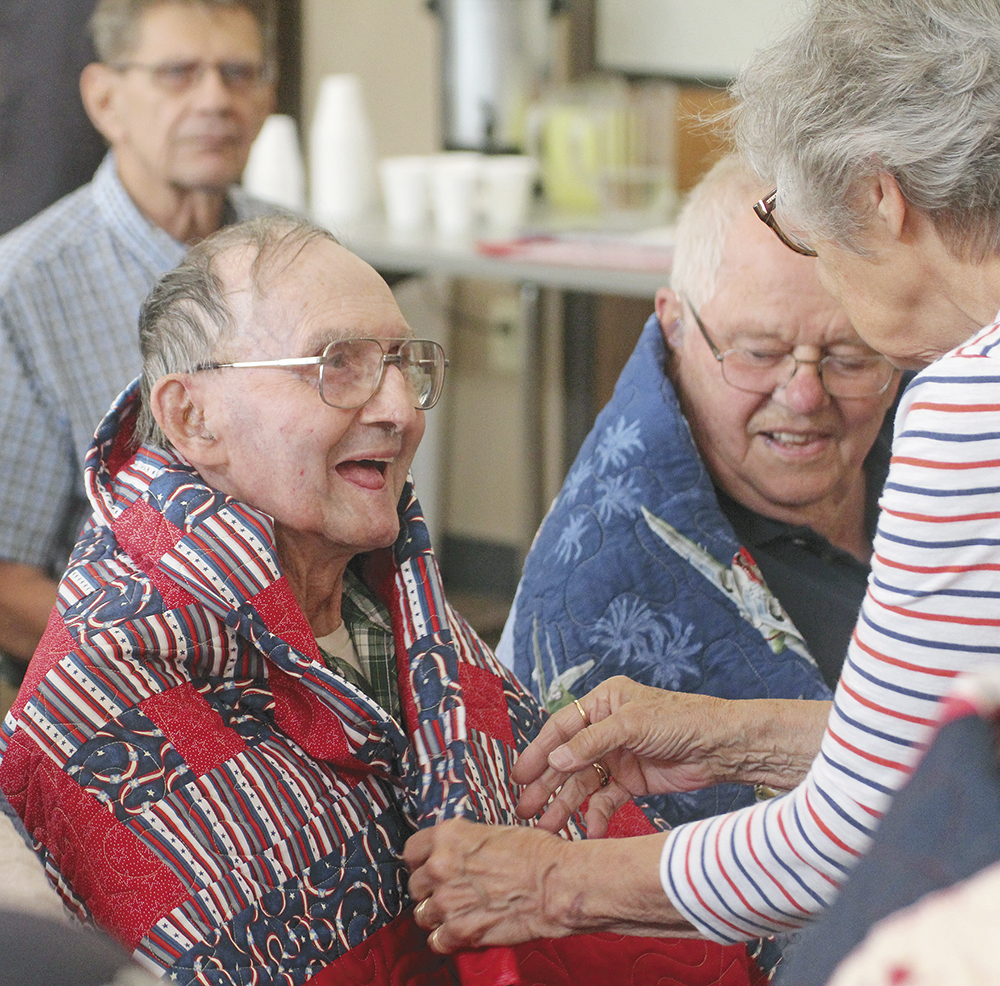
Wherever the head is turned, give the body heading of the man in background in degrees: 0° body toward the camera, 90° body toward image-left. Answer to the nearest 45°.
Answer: approximately 315°

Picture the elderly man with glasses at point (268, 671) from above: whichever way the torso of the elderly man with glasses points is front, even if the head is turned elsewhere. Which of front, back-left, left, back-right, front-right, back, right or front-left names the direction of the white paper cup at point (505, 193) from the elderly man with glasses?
back-left

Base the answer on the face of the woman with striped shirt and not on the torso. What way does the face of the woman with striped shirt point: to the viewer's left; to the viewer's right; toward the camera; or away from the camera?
to the viewer's left

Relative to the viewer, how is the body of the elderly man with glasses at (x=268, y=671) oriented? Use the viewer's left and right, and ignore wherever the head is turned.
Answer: facing the viewer and to the right of the viewer

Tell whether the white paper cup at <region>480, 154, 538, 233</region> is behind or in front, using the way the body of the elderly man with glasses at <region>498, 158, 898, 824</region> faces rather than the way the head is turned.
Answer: behind

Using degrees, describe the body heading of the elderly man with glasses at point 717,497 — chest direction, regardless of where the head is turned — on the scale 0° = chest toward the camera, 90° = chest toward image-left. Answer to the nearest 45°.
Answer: approximately 315°

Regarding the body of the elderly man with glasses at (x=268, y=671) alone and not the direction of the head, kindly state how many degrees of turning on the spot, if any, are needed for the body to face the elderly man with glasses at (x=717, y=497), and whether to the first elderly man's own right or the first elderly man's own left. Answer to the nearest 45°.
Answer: approximately 90° to the first elderly man's own left
